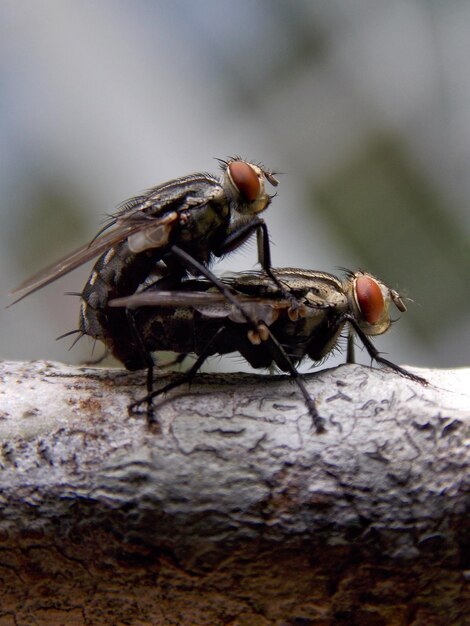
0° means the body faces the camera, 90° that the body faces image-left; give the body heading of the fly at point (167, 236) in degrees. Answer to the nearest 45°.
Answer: approximately 270°

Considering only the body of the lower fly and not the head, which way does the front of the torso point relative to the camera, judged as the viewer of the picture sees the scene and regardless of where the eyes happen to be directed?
to the viewer's right
